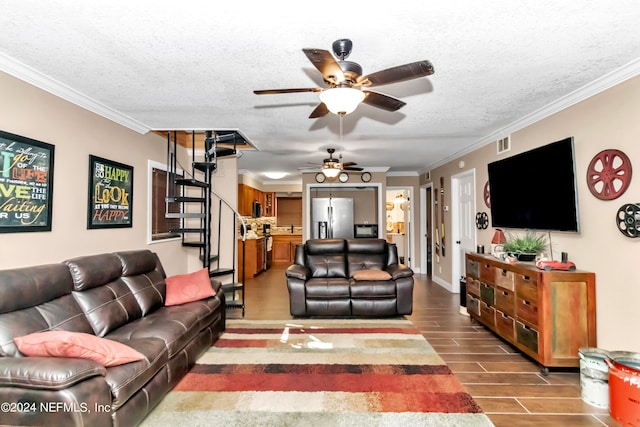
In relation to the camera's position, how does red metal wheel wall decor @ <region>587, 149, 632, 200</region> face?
facing the viewer and to the left of the viewer

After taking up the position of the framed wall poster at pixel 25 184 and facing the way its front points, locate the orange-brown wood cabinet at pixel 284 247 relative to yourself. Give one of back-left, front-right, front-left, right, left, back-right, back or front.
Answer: left

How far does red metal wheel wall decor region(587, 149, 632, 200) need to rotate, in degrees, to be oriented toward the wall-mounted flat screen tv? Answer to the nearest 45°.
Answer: approximately 90° to its right

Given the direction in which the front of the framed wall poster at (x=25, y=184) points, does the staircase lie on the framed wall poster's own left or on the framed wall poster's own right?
on the framed wall poster's own left

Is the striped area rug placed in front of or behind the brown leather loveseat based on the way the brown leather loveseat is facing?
in front

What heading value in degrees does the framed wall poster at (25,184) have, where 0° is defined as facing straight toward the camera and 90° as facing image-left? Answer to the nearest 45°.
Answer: approximately 315°

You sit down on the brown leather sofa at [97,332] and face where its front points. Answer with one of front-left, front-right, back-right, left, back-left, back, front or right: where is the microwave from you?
left

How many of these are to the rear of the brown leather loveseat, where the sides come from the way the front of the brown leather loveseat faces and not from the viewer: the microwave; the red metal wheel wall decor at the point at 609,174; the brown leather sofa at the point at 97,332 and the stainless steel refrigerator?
2

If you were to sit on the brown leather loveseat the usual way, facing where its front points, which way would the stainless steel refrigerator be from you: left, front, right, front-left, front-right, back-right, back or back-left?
back

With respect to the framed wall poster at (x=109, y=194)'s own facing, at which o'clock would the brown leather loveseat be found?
The brown leather loveseat is roughly at 11 o'clock from the framed wall poster.

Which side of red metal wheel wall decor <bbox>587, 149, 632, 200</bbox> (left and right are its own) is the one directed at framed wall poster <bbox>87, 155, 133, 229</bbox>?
front

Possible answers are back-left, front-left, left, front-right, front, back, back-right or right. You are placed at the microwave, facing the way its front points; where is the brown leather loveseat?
front
